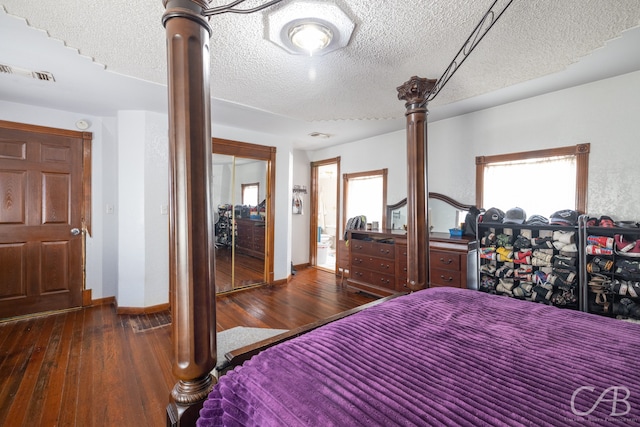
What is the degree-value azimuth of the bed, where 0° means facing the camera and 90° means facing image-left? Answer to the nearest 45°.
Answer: approximately 135°

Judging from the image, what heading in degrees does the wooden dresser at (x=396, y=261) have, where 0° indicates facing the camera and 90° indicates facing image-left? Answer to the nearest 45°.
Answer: approximately 45°

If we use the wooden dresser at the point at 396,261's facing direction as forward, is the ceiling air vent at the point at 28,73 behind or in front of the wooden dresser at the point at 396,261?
in front

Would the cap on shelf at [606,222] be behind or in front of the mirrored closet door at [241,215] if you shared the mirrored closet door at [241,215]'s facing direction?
in front

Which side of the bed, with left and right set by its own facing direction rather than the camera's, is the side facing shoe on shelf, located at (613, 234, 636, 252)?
right

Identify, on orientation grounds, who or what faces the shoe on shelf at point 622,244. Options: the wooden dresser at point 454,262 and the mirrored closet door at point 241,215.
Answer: the mirrored closet door

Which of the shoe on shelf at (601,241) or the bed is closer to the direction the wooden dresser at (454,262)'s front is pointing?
the bed

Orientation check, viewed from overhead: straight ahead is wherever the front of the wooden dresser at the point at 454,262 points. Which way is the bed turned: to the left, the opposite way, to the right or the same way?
to the right

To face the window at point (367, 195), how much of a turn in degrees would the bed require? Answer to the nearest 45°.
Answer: approximately 45° to its right

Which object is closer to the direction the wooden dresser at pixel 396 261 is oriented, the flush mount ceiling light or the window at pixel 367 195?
the flush mount ceiling light

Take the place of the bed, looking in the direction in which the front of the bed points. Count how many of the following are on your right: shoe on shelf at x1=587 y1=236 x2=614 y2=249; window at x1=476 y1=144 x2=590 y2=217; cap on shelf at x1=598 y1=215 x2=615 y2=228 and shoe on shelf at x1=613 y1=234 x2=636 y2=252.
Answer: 4
